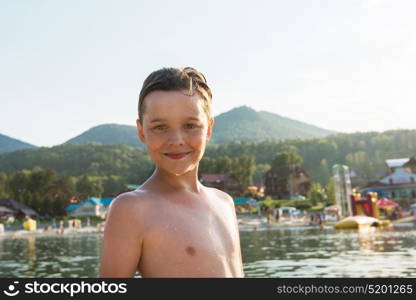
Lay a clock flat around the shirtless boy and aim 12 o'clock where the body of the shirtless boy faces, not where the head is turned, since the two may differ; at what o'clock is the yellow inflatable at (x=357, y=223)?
The yellow inflatable is roughly at 8 o'clock from the shirtless boy.

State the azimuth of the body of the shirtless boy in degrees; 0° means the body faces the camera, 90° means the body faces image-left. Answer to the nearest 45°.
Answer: approximately 315°
